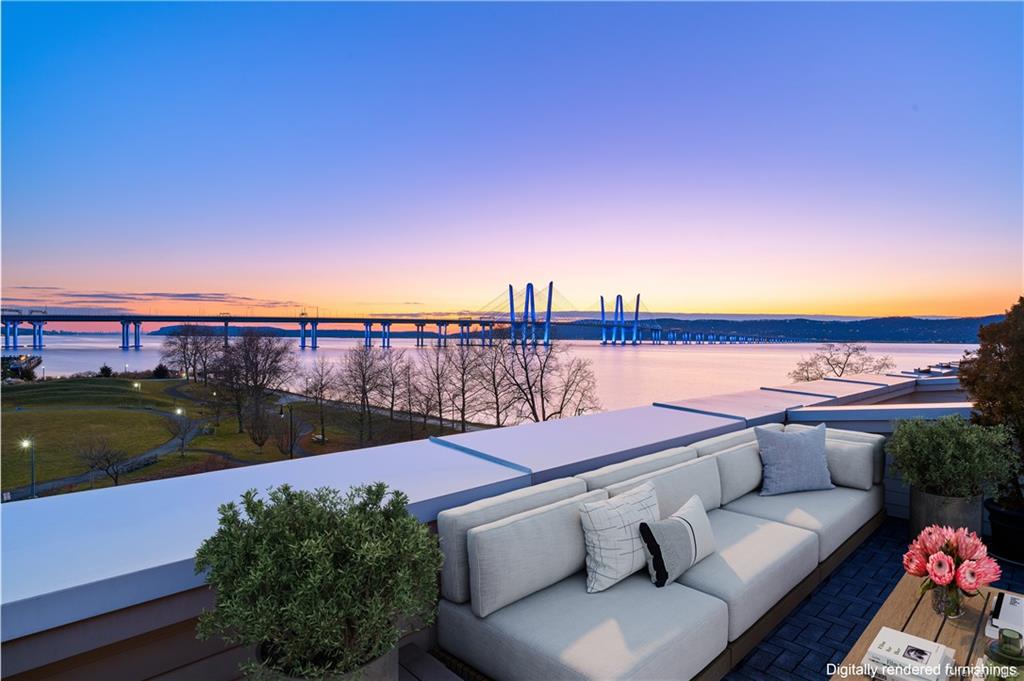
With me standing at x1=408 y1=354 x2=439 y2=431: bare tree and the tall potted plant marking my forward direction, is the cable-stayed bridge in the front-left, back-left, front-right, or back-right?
back-left

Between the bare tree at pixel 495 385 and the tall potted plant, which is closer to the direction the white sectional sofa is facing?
the tall potted plant

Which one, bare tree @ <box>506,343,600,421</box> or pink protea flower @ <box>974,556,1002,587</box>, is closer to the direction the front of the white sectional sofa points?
the pink protea flower

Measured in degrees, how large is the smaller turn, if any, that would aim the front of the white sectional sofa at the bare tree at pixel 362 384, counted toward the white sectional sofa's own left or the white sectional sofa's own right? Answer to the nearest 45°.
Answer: approximately 180°

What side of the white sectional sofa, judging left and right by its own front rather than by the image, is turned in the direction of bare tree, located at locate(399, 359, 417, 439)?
back

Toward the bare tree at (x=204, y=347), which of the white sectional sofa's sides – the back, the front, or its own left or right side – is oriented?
back

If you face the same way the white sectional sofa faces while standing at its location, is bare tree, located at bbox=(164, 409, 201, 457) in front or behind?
behind

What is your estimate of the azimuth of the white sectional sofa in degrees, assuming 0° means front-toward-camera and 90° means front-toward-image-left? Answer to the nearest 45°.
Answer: approximately 315°

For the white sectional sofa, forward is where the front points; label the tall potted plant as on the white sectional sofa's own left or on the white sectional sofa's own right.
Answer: on the white sectional sofa's own left

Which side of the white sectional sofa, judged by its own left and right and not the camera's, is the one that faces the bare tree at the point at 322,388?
back

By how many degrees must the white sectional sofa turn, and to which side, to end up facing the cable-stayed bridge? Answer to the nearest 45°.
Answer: approximately 135° to its left

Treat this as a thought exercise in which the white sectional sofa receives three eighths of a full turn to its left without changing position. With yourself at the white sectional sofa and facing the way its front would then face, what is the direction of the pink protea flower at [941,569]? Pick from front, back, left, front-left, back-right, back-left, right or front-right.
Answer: right
